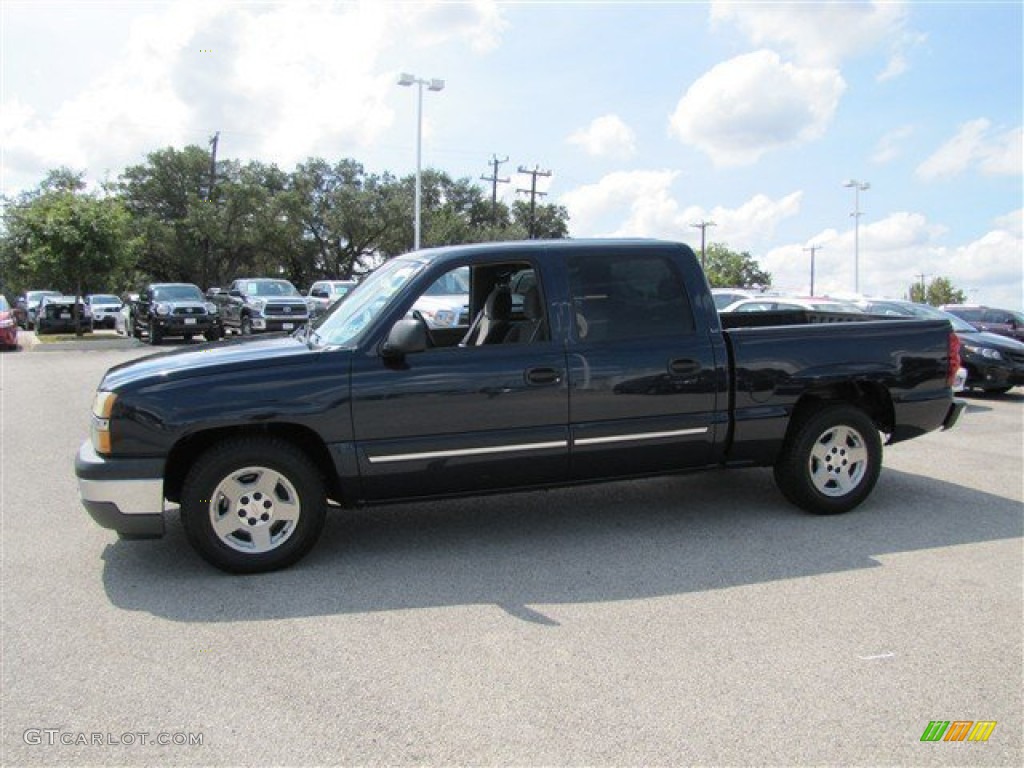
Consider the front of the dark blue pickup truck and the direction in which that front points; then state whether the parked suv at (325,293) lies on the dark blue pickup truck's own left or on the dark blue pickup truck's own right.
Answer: on the dark blue pickup truck's own right

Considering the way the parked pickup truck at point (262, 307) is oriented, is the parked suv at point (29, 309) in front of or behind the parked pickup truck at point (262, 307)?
behind

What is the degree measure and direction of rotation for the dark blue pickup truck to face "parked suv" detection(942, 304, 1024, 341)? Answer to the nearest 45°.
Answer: approximately 135° to its right

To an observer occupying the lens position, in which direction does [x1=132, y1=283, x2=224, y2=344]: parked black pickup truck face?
facing the viewer and to the right of the viewer

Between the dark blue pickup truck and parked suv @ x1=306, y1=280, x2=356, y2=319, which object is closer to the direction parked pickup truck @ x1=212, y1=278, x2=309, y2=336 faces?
the dark blue pickup truck

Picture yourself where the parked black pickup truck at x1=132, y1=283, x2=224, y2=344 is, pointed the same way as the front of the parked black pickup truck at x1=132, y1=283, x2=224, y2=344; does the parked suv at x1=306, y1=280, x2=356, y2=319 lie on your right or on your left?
on your left

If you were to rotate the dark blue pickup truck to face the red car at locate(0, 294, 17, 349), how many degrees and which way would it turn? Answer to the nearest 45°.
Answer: approximately 45° to its right

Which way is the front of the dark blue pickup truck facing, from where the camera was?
facing to the left of the viewer

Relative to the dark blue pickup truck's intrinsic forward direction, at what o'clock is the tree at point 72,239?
The tree is roughly at 2 o'clock from the dark blue pickup truck.

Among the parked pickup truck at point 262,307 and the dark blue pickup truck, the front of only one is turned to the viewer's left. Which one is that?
the dark blue pickup truck

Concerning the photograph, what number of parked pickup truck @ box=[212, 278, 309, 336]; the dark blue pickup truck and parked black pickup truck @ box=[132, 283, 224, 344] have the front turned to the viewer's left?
1

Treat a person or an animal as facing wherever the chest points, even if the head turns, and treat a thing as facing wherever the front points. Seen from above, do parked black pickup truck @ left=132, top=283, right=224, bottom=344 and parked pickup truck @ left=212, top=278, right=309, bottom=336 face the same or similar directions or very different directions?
same or similar directions
